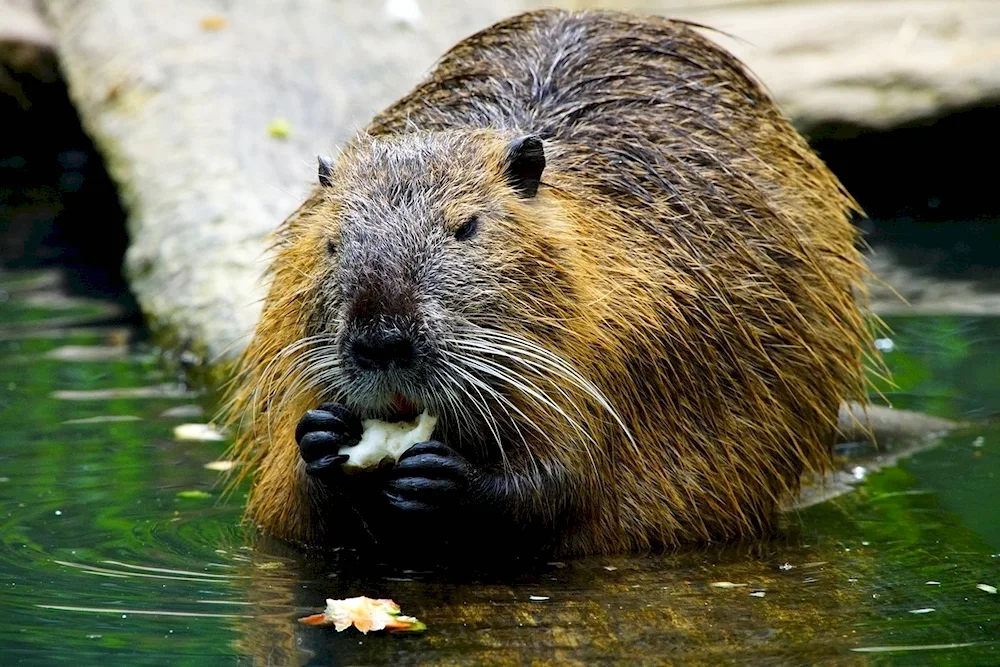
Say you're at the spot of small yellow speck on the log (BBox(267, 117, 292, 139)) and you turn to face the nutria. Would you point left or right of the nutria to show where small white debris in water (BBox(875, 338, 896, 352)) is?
left

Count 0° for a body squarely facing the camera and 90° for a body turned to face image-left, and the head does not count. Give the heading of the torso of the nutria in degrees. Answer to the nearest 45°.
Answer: approximately 45°

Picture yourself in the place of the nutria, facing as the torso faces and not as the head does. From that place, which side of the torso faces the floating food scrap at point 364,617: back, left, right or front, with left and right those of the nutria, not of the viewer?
front

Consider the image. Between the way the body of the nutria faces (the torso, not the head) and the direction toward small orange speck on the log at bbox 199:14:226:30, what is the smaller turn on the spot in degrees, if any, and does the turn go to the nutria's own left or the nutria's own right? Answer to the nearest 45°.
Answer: approximately 90° to the nutria's own right

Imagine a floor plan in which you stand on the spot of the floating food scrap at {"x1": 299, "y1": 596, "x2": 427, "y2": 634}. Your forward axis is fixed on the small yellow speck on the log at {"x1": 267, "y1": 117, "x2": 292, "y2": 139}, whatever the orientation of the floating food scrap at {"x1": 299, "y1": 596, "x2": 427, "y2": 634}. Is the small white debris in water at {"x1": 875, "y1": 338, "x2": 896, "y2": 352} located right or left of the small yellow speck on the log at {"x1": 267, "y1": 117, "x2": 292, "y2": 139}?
right

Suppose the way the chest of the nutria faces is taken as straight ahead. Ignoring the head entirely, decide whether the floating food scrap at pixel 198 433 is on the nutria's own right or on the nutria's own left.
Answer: on the nutria's own right

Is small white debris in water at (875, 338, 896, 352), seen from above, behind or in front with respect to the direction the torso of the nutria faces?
behind
